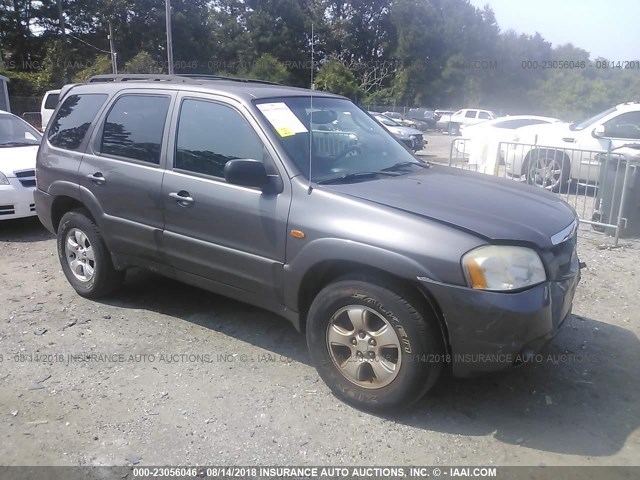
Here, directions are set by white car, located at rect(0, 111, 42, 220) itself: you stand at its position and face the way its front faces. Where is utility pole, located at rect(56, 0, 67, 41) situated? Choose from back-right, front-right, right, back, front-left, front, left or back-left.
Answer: back-left

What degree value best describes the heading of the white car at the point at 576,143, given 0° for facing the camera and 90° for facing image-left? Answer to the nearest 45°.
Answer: approximately 90°

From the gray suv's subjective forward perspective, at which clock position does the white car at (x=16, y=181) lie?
The white car is roughly at 6 o'clock from the gray suv.

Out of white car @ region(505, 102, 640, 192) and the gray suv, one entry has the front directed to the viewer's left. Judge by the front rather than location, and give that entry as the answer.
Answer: the white car

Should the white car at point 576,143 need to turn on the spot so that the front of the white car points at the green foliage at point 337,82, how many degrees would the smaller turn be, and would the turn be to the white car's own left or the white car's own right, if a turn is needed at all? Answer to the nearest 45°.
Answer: approximately 45° to the white car's own right

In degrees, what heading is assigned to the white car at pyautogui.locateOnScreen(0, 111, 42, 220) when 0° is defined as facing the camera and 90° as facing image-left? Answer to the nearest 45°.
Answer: approximately 315°

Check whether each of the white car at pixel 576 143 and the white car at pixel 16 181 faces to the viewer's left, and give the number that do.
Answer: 1

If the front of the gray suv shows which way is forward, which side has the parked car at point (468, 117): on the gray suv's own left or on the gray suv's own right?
on the gray suv's own left

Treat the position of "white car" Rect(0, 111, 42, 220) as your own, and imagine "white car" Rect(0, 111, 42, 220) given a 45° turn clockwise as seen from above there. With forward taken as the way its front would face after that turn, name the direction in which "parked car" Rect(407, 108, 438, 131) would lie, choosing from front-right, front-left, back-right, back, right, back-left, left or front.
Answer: back-left

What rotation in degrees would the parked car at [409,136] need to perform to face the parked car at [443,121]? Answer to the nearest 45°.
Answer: approximately 135° to its left

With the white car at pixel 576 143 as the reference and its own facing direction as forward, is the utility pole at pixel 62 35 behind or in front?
in front

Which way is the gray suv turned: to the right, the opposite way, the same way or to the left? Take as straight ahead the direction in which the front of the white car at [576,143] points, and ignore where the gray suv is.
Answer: the opposite way

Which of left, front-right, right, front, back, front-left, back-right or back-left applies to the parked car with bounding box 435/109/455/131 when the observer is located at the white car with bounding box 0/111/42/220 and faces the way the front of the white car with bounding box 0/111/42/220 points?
left

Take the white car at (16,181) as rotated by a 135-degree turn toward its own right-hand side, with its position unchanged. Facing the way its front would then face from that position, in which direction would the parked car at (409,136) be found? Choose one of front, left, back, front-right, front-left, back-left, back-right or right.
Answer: back-right

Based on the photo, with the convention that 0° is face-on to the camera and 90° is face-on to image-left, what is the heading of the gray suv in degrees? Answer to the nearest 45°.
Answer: approximately 315°

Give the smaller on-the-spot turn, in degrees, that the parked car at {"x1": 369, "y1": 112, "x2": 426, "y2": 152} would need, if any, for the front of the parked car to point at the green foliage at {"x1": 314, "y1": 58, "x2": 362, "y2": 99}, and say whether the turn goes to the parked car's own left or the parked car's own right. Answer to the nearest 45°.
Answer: approximately 135° to the parked car's own left
